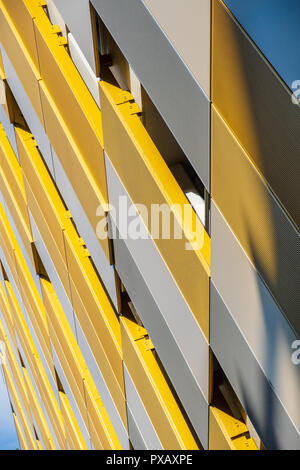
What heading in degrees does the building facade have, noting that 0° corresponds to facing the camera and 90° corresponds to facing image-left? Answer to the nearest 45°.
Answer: approximately 45°
